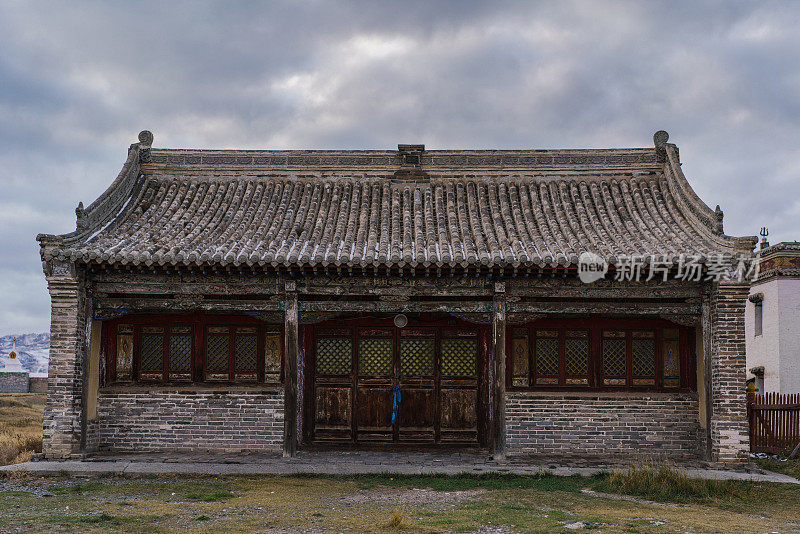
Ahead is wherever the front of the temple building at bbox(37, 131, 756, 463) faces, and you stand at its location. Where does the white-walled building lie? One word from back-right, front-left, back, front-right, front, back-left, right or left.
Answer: back-left

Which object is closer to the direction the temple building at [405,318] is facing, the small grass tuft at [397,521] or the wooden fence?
the small grass tuft

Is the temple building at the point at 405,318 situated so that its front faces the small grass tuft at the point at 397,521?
yes

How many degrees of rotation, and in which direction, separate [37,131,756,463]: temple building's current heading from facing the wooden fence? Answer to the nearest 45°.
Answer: approximately 90° to its left

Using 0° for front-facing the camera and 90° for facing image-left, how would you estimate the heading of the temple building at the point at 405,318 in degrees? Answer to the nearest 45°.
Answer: approximately 0°

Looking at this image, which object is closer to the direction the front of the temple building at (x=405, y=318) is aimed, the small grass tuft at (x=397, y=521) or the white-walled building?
the small grass tuft
